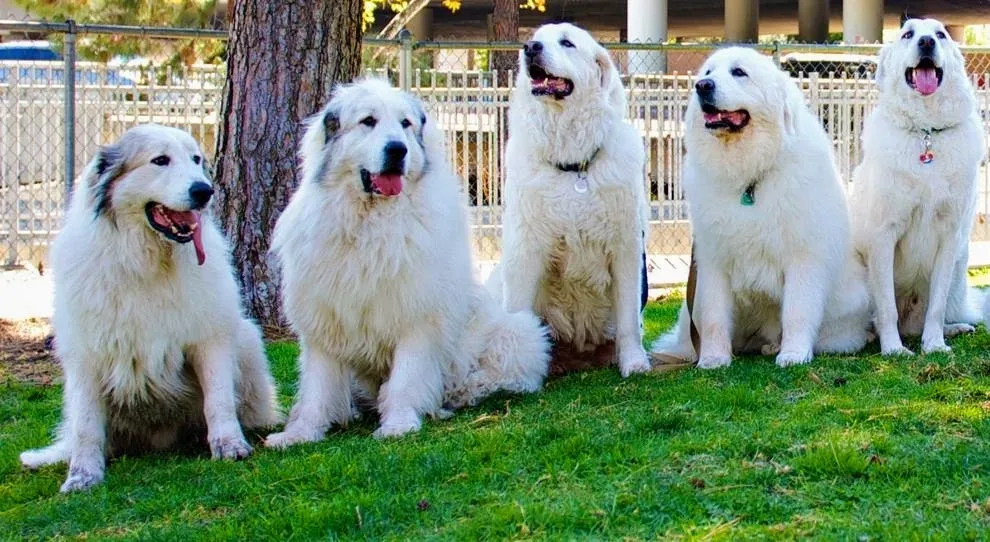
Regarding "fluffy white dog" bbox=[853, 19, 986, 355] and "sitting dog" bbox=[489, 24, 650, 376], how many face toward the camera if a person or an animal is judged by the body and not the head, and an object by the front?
2

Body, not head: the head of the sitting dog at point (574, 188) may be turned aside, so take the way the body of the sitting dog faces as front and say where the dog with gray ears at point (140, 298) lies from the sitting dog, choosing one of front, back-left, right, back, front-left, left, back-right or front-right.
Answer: front-right

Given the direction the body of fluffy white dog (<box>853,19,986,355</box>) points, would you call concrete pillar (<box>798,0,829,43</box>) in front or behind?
behind

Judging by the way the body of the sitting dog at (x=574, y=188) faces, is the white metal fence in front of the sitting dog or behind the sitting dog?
behind

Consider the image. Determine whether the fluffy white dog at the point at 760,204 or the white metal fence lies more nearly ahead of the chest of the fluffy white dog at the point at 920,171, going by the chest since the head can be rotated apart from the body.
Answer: the fluffy white dog

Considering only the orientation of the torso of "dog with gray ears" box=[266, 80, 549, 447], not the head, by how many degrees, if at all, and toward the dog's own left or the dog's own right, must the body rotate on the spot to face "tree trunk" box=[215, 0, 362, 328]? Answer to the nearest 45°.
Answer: approximately 135° to the dog's own right

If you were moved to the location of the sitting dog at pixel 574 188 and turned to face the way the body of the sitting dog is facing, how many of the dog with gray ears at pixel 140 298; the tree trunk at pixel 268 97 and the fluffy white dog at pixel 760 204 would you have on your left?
1

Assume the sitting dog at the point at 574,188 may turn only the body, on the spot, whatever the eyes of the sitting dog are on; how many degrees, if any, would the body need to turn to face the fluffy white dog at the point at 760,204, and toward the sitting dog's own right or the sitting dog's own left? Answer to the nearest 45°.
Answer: approximately 90° to the sitting dog's own left

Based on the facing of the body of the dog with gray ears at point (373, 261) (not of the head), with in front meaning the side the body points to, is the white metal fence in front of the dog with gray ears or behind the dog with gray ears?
behind

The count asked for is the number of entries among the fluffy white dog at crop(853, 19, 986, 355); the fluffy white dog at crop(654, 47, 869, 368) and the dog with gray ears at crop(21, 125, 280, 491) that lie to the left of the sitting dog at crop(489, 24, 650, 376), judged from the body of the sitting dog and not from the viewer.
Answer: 2

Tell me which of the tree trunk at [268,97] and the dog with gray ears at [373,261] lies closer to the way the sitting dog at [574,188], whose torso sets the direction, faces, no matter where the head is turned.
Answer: the dog with gray ears
